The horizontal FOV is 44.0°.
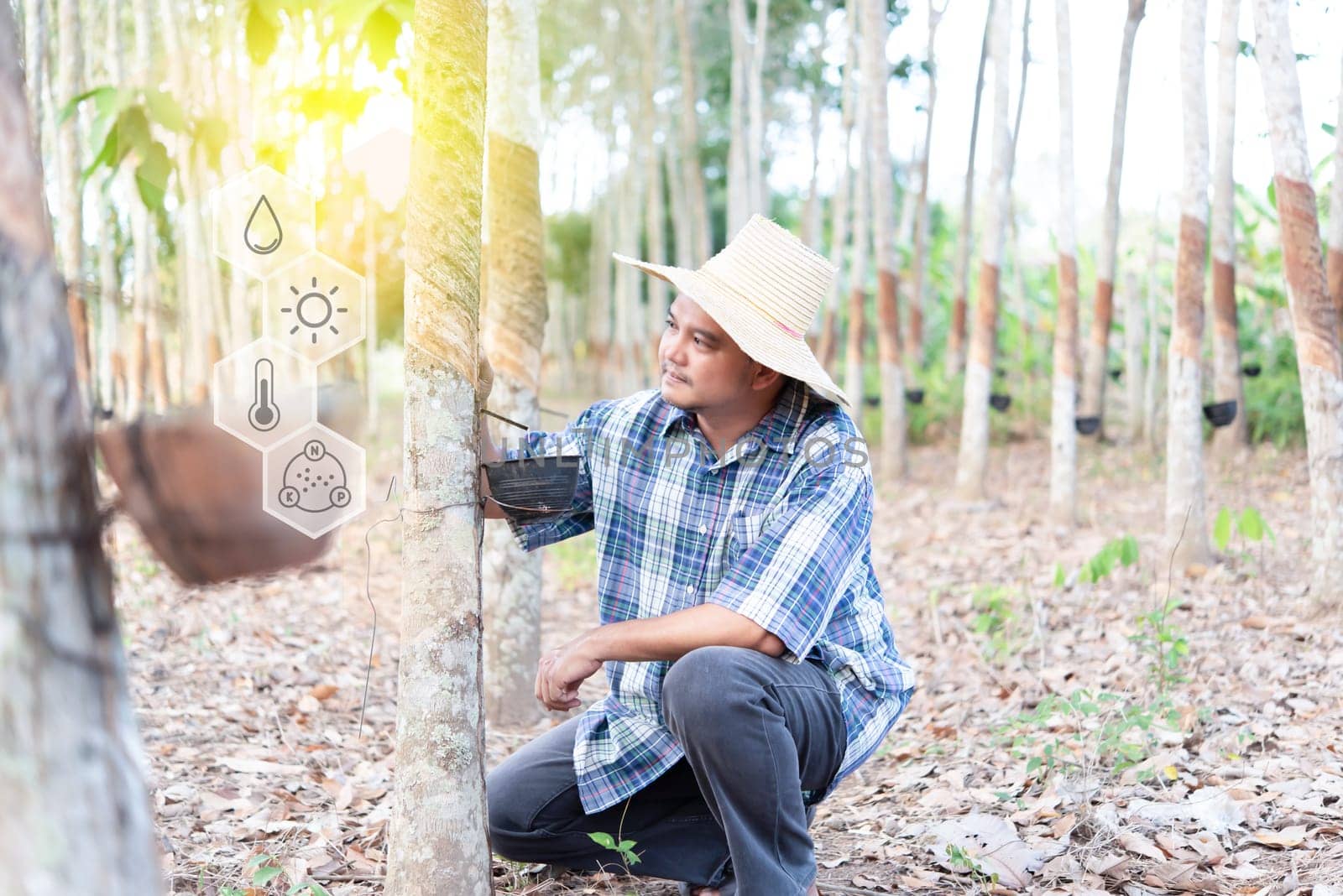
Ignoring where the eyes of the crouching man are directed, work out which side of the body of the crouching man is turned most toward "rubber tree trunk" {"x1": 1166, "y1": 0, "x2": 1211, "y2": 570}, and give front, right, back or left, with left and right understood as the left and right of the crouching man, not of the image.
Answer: back

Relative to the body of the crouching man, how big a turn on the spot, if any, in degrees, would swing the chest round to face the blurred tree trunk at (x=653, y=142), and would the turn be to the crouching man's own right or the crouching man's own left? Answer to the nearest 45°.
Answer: approximately 135° to the crouching man's own right

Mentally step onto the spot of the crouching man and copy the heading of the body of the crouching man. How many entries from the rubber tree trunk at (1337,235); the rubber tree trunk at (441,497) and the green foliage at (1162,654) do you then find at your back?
2

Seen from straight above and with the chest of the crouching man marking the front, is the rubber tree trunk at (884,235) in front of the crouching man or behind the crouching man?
behind

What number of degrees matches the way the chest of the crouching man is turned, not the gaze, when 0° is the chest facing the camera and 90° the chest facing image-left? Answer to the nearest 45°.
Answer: approximately 45°

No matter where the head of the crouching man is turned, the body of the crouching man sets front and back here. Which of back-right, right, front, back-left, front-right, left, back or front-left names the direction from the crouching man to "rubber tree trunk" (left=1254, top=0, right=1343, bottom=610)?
back

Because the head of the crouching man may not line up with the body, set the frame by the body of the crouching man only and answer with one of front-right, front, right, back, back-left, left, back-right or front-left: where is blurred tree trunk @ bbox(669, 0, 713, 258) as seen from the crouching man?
back-right

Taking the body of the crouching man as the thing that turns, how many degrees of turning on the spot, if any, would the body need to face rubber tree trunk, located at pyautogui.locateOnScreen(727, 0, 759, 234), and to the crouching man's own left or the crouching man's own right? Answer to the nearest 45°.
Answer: approximately 135° to the crouching man's own right

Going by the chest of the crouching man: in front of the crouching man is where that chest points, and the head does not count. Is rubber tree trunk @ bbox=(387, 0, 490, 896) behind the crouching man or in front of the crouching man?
in front

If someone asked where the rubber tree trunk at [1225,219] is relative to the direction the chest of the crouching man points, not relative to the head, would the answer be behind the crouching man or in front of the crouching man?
behind

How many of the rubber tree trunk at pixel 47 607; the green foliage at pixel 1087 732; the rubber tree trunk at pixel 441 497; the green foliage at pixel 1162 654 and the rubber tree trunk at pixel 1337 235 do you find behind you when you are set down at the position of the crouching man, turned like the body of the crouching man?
3

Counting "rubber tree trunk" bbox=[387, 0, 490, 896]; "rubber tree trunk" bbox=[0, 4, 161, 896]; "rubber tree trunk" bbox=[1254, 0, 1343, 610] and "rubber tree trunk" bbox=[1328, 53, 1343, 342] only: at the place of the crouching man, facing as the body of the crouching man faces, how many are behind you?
2

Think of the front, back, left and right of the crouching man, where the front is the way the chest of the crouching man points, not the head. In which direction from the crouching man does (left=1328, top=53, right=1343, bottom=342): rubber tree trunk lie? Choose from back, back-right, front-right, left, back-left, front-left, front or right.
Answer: back

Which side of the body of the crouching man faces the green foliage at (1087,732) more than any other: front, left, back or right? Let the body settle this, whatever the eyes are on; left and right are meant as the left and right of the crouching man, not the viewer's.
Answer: back

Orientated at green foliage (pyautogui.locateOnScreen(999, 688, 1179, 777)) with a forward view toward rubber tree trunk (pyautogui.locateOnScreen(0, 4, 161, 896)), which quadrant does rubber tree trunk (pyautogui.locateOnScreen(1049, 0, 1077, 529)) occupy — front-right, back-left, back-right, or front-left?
back-right

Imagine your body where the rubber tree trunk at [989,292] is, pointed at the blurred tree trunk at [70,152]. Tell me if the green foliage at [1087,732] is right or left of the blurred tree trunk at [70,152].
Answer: left

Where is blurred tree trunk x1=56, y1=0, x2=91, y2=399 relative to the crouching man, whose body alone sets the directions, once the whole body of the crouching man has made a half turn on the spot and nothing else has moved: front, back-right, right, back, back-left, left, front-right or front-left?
left

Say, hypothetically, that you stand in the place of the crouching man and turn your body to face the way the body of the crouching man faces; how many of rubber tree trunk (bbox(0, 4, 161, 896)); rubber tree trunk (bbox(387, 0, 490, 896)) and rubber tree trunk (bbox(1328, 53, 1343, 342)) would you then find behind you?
1
